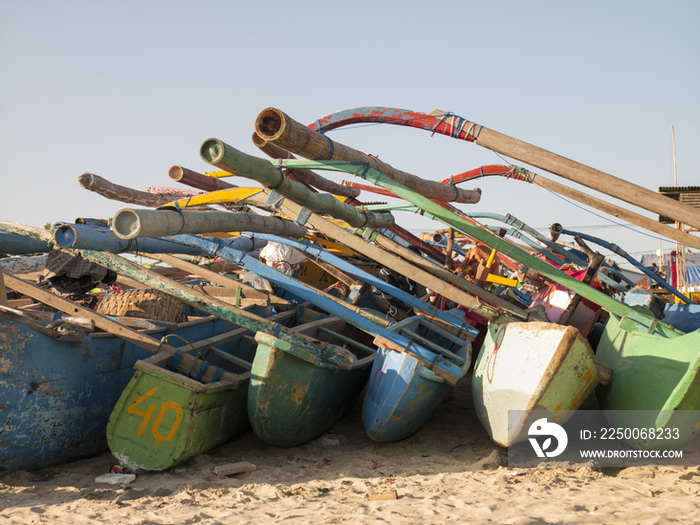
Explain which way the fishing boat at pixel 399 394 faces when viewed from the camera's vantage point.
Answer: facing the viewer and to the left of the viewer
